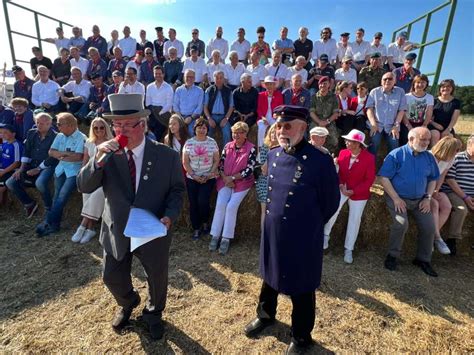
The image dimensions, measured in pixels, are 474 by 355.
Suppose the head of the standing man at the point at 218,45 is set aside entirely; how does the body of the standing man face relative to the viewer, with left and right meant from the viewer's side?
facing the viewer

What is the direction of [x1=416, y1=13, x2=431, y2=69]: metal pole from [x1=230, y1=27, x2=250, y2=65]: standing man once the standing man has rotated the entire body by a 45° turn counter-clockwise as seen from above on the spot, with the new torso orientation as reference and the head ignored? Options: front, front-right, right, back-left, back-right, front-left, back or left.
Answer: front-left

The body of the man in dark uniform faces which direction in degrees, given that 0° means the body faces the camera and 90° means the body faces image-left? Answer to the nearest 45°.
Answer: approximately 45°

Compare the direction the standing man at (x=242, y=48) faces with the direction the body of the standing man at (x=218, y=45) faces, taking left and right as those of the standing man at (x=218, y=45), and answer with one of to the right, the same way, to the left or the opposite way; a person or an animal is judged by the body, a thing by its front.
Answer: the same way

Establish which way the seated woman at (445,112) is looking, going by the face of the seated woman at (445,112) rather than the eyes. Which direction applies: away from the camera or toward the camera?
toward the camera

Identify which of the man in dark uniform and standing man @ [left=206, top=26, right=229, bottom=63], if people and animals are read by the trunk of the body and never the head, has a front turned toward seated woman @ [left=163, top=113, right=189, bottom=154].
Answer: the standing man

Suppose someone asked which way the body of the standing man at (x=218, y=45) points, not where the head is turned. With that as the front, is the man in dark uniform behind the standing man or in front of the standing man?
in front

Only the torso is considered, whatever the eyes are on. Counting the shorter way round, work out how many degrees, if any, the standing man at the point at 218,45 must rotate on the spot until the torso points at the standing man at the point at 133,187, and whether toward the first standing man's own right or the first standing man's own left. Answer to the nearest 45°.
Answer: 0° — they already face them

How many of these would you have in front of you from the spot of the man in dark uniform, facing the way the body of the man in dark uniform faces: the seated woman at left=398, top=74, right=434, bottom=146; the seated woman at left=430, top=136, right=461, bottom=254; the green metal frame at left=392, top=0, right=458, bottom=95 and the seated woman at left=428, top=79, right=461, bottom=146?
0

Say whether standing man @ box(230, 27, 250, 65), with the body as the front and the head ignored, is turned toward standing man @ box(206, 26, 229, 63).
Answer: no

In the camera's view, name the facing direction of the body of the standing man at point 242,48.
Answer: toward the camera

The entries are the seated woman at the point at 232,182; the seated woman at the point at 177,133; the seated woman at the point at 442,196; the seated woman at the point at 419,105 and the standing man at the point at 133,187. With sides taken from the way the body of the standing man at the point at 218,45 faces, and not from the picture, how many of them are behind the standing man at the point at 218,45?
0

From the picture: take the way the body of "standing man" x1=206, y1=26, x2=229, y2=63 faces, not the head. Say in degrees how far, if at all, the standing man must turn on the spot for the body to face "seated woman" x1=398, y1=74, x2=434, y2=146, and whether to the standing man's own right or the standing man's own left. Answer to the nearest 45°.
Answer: approximately 45° to the standing man's own left

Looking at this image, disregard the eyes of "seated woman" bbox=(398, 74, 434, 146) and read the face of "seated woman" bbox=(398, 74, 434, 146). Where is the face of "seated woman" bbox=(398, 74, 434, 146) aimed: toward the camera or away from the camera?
toward the camera

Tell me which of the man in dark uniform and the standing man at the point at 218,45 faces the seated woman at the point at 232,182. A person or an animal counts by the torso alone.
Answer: the standing man

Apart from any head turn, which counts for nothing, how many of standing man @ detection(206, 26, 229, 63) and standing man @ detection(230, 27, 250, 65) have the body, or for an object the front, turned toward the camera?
2

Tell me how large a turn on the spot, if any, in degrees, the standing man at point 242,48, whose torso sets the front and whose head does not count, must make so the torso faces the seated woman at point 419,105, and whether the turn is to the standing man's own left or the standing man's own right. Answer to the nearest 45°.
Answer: approximately 45° to the standing man's own left
